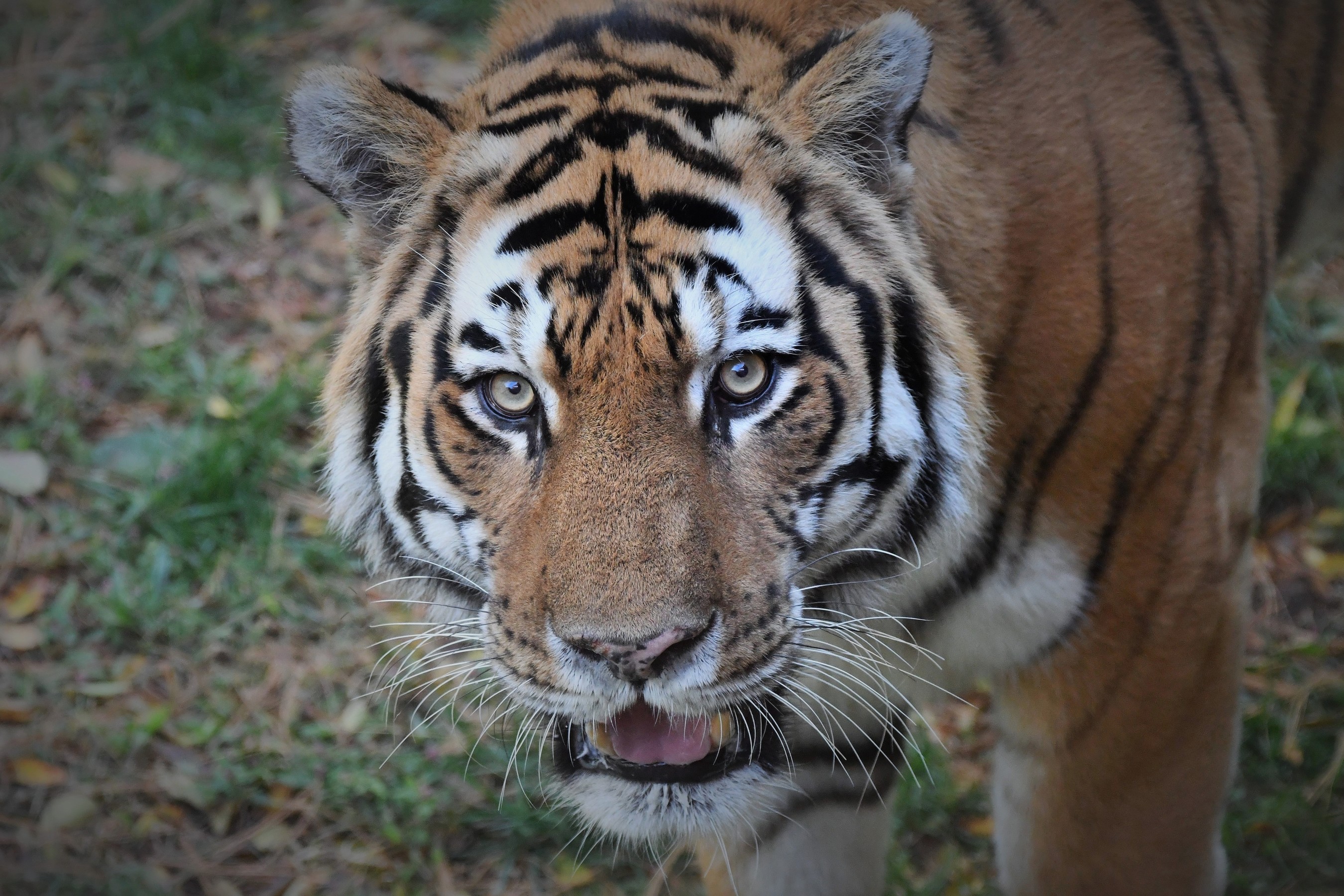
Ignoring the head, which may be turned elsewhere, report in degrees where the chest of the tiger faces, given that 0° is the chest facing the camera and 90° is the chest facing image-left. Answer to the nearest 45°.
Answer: approximately 45°

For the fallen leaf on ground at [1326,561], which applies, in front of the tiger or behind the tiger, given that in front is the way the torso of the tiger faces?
behind

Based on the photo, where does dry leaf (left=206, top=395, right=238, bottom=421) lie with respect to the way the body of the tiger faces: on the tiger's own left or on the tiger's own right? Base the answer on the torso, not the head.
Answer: on the tiger's own right

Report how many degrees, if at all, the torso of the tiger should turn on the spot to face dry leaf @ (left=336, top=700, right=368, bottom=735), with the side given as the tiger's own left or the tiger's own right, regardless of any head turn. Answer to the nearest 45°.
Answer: approximately 90° to the tiger's own right

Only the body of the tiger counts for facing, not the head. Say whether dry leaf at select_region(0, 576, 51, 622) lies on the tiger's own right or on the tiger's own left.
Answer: on the tiger's own right
